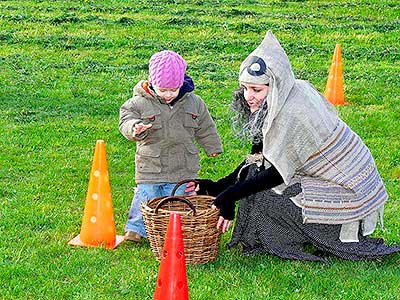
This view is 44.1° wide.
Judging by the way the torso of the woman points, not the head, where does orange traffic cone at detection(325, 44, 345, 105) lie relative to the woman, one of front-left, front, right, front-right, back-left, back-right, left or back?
right

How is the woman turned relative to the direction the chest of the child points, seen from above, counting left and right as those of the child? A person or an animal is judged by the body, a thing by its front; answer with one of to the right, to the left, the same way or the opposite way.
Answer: to the right

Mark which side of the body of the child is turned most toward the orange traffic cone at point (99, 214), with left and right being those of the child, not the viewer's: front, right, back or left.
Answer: right

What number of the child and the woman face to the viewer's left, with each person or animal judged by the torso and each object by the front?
1

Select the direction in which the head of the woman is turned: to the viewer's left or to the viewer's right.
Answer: to the viewer's left

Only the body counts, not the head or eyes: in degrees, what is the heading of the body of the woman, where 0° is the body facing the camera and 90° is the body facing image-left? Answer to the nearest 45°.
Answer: approximately 90°

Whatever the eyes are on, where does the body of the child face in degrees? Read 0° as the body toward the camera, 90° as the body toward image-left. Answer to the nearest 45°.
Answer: approximately 0°

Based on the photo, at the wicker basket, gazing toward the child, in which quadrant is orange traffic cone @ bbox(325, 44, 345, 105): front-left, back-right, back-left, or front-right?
front-right

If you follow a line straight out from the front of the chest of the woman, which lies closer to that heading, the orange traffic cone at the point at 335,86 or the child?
the child

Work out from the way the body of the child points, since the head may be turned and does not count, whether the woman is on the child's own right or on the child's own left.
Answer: on the child's own left

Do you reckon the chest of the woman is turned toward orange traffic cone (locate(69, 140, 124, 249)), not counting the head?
yes

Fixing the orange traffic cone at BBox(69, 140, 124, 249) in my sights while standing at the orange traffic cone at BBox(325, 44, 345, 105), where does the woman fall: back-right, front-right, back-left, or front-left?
front-left
